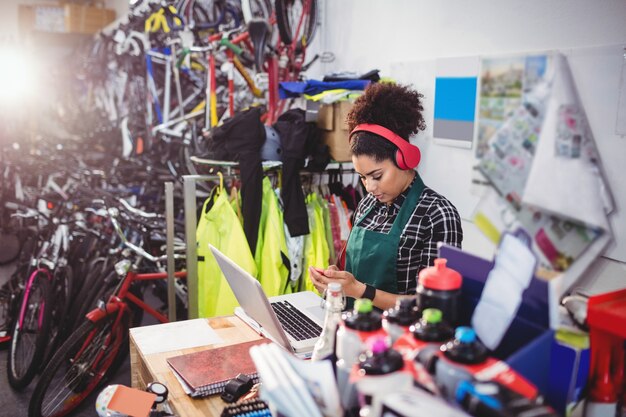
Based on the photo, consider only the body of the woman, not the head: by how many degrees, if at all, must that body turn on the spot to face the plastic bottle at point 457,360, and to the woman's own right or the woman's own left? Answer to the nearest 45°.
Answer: approximately 45° to the woman's own left

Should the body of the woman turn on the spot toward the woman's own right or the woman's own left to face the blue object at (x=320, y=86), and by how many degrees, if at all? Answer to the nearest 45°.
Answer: approximately 135° to the woman's own right

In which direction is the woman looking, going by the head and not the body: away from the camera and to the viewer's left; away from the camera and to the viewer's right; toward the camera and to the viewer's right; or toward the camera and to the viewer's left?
toward the camera and to the viewer's left

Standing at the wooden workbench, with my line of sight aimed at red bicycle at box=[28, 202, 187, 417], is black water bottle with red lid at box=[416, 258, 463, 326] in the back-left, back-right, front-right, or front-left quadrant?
back-right

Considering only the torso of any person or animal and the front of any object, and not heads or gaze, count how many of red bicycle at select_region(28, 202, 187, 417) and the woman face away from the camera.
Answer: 0

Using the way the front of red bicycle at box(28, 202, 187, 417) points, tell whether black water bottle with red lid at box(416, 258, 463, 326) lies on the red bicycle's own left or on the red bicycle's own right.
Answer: on the red bicycle's own left

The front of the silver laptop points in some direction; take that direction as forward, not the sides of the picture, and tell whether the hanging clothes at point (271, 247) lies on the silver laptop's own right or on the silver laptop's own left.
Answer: on the silver laptop's own left

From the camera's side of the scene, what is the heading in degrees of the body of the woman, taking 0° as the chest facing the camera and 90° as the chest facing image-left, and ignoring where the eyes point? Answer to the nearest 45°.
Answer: approximately 45°

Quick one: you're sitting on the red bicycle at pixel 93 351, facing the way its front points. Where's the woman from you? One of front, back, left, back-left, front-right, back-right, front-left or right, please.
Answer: left

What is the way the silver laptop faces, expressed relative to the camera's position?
facing away from the viewer and to the right of the viewer
